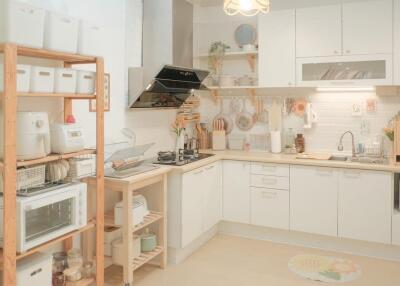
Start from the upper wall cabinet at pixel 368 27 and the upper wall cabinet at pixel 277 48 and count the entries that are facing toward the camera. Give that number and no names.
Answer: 2

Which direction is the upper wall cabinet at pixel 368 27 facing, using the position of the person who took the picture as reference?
facing the viewer

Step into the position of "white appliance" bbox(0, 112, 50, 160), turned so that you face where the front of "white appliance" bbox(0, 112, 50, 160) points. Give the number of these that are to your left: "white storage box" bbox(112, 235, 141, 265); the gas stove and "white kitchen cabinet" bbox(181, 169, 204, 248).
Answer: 3

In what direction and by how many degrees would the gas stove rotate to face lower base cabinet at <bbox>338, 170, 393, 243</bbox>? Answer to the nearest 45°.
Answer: approximately 45° to its left

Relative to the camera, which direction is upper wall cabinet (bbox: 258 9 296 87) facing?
toward the camera

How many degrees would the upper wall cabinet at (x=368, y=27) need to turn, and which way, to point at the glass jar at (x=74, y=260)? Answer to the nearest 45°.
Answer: approximately 45° to its right

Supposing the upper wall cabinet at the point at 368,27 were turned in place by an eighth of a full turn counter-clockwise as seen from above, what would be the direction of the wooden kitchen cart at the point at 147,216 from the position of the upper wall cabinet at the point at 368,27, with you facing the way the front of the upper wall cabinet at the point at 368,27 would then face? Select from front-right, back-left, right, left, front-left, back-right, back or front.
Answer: right

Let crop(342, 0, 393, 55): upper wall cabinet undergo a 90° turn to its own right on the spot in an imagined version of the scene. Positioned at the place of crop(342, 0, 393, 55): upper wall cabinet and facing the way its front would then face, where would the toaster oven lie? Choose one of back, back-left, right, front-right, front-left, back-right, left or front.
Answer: front-left

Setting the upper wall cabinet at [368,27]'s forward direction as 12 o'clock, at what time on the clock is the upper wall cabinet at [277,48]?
the upper wall cabinet at [277,48] is roughly at 3 o'clock from the upper wall cabinet at [368,27].

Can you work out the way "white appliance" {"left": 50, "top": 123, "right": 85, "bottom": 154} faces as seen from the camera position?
facing the viewer and to the right of the viewer
